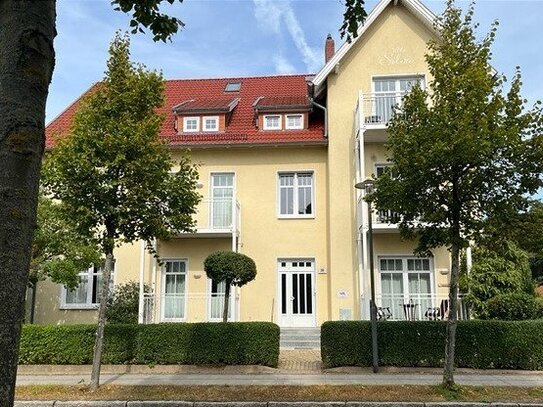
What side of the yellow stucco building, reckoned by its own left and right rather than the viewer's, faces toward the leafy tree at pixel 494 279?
left

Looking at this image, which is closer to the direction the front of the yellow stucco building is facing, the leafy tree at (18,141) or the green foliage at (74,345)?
the leafy tree

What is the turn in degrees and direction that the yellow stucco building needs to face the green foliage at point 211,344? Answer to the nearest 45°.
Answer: approximately 45° to its right

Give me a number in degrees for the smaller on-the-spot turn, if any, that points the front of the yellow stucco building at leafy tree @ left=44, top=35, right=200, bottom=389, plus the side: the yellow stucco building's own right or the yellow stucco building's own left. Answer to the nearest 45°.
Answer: approximately 45° to the yellow stucco building's own right

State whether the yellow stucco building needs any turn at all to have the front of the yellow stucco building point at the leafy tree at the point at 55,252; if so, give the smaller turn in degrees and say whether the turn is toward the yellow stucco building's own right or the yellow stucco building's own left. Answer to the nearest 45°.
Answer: approximately 90° to the yellow stucco building's own right

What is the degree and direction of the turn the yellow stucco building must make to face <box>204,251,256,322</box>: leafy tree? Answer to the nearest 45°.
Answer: approximately 45° to its right

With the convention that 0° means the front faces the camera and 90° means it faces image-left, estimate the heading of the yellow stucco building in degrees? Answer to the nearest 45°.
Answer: approximately 0°
